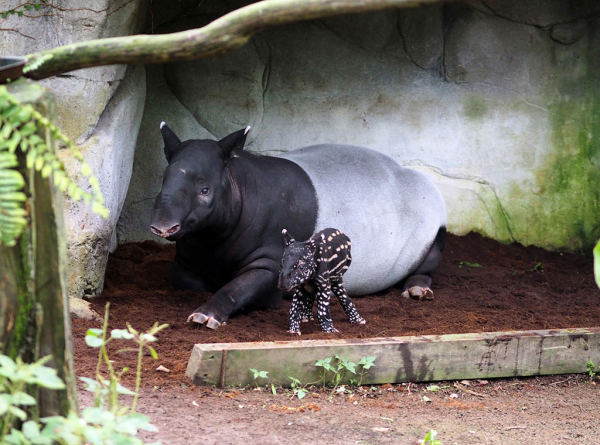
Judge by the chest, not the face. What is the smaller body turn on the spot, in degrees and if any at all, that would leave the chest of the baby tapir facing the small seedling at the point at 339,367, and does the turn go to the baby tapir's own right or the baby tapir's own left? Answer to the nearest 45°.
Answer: approximately 45° to the baby tapir's own left

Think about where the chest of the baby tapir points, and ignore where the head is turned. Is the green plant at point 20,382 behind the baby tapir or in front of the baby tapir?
in front

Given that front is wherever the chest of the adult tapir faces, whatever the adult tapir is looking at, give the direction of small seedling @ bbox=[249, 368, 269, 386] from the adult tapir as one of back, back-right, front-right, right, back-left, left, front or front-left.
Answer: front-left

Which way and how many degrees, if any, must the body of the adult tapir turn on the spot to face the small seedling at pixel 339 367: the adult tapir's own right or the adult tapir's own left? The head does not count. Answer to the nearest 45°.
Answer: approximately 45° to the adult tapir's own left

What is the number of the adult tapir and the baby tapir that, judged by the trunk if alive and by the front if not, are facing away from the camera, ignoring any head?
0

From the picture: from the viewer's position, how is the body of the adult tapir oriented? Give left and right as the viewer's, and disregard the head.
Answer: facing the viewer and to the left of the viewer

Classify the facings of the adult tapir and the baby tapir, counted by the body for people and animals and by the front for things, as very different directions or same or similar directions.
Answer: same or similar directions

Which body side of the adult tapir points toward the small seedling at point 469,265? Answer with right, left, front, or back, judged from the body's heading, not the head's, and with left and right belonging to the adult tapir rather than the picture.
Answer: back

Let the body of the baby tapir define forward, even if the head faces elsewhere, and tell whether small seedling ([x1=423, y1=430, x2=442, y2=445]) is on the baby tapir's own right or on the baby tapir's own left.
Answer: on the baby tapir's own left

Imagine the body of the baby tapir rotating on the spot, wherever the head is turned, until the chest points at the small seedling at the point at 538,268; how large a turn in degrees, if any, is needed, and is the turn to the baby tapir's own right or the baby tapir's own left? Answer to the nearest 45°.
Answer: approximately 180°

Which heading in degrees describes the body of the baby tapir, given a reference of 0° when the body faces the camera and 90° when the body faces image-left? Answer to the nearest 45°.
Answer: approximately 45°
